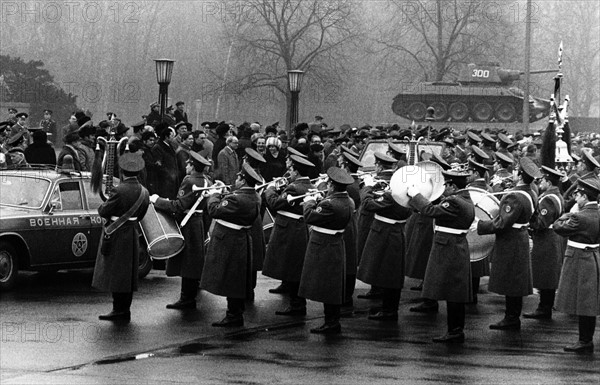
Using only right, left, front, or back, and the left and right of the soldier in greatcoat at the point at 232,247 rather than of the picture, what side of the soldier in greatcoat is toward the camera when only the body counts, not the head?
left

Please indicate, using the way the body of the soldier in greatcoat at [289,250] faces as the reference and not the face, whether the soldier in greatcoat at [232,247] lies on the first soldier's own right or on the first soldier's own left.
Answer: on the first soldier's own left

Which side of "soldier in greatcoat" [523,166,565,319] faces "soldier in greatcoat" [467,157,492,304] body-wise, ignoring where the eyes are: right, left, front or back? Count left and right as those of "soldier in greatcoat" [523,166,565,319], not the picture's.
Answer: front

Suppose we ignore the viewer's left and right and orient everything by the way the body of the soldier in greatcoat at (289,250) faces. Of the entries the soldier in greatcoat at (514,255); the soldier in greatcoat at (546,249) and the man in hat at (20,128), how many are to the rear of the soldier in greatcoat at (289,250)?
2

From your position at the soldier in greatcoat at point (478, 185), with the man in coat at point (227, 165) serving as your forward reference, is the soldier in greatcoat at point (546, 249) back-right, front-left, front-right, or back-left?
back-right

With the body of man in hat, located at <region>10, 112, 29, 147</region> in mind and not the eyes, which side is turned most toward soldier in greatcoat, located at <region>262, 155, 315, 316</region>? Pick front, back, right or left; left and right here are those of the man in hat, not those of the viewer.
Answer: front

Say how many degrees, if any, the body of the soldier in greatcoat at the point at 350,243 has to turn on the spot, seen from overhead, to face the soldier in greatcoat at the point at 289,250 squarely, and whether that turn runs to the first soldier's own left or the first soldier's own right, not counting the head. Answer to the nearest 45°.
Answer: approximately 45° to the first soldier's own left

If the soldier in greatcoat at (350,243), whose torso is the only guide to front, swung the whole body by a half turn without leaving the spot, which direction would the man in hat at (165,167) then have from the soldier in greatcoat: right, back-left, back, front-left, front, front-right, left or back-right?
back-left

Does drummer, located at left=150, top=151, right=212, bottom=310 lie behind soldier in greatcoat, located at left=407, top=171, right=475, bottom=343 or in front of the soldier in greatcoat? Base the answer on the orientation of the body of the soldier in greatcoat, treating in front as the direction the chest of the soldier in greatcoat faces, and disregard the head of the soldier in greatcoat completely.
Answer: in front

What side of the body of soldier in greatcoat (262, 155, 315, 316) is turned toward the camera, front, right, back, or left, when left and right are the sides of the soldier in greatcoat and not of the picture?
left

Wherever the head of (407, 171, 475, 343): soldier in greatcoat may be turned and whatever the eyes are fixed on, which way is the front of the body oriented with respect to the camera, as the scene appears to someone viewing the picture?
to the viewer's left

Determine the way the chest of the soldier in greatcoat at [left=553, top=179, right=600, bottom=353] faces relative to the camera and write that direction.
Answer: to the viewer's left

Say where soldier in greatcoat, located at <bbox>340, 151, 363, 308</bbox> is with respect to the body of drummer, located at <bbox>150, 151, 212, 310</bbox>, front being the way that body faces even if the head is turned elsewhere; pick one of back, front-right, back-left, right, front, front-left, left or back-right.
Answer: back
